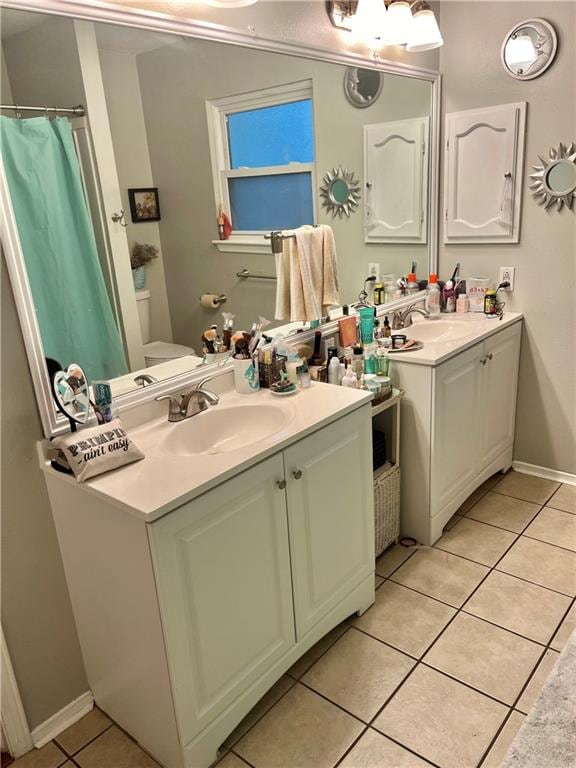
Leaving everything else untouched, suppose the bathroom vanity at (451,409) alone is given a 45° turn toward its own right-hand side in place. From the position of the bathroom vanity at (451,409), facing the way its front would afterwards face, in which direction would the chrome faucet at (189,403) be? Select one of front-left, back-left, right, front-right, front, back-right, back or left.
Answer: front-right

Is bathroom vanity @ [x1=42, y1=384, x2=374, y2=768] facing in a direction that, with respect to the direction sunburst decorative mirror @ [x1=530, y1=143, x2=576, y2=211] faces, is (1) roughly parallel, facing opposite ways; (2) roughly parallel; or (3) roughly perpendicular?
roughly perpendicular

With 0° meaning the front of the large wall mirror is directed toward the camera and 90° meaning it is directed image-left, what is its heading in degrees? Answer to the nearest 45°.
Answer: approximately 315°

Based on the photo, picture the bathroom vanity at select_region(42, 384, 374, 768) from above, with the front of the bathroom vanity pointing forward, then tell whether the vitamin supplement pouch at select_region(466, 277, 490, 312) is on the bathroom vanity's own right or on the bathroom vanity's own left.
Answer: on the bathroom vanity's own left

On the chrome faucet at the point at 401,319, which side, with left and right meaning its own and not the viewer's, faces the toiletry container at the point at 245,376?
right

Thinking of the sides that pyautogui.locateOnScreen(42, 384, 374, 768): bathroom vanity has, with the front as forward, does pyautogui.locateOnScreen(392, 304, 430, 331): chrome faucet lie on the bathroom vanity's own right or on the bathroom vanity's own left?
on the bathroom vanity's own left

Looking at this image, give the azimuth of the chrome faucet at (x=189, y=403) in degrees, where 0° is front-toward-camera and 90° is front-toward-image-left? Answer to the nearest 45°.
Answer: approximately 315°

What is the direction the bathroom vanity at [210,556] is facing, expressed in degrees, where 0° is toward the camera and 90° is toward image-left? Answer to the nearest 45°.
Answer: approximately 315°

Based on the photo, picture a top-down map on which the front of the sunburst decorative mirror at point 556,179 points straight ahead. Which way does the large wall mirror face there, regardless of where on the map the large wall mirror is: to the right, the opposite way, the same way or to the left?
to the left

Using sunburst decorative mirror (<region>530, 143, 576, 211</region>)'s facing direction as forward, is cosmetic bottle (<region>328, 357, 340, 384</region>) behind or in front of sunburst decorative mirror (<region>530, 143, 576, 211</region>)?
in front

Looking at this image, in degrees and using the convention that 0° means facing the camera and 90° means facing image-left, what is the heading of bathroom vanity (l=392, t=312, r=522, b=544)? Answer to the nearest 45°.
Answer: approximately 315°

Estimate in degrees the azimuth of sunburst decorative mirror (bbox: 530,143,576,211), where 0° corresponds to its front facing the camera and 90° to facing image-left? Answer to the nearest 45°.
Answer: approximately 0°
